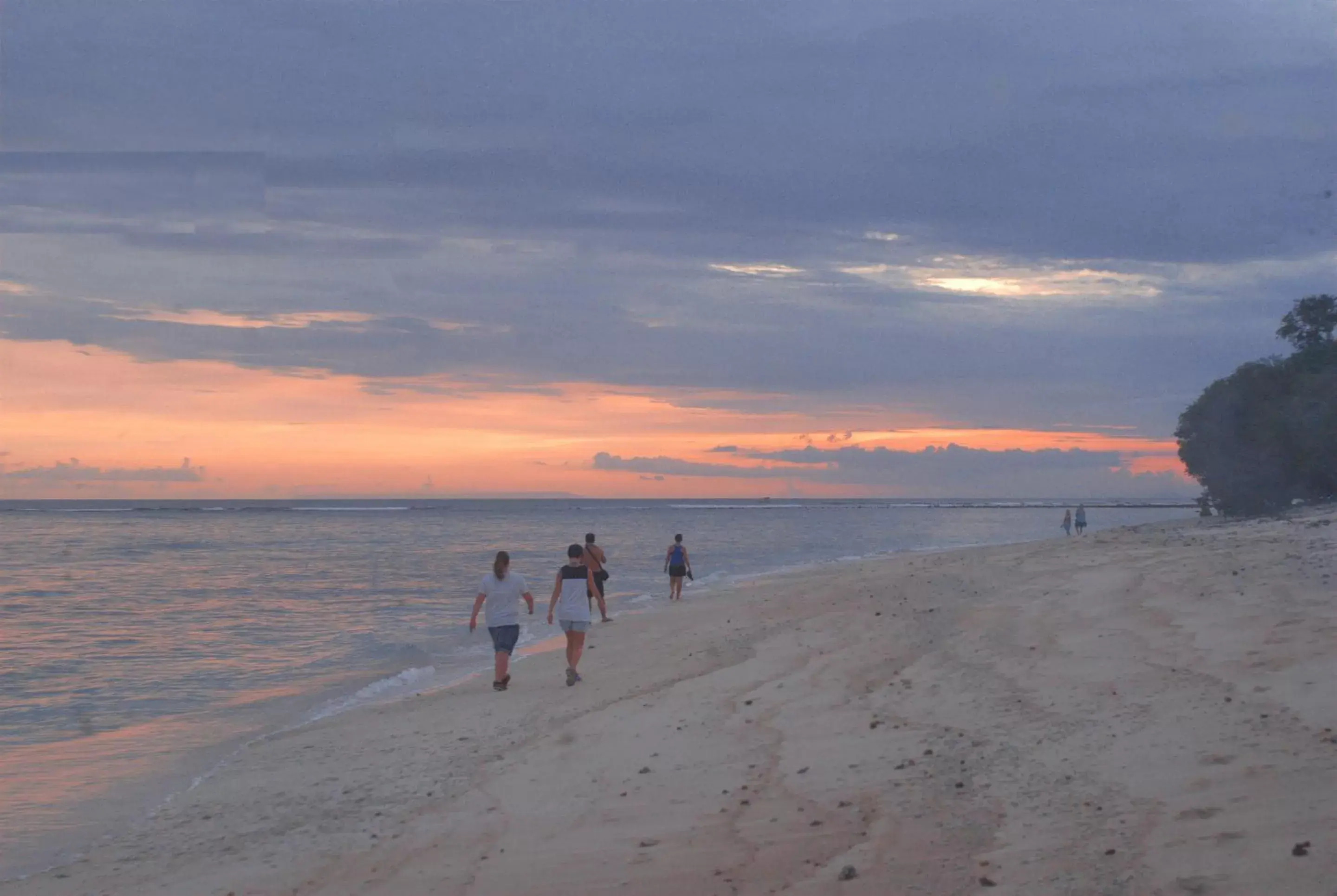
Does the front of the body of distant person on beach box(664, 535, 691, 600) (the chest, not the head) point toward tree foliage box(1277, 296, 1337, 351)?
no

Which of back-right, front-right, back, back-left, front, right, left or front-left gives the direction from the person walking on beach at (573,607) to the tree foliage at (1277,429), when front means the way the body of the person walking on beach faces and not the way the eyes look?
front-right

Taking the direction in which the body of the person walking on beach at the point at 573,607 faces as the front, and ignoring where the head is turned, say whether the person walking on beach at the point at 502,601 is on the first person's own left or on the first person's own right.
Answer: on the first person's own left

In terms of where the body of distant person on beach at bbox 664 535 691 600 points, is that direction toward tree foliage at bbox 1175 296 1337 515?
no

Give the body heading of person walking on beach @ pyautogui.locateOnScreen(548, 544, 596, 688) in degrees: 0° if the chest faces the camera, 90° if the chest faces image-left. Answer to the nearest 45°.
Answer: approximately 180°

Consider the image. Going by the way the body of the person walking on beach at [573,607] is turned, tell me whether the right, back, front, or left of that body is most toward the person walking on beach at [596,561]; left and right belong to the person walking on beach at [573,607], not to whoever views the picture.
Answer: front
